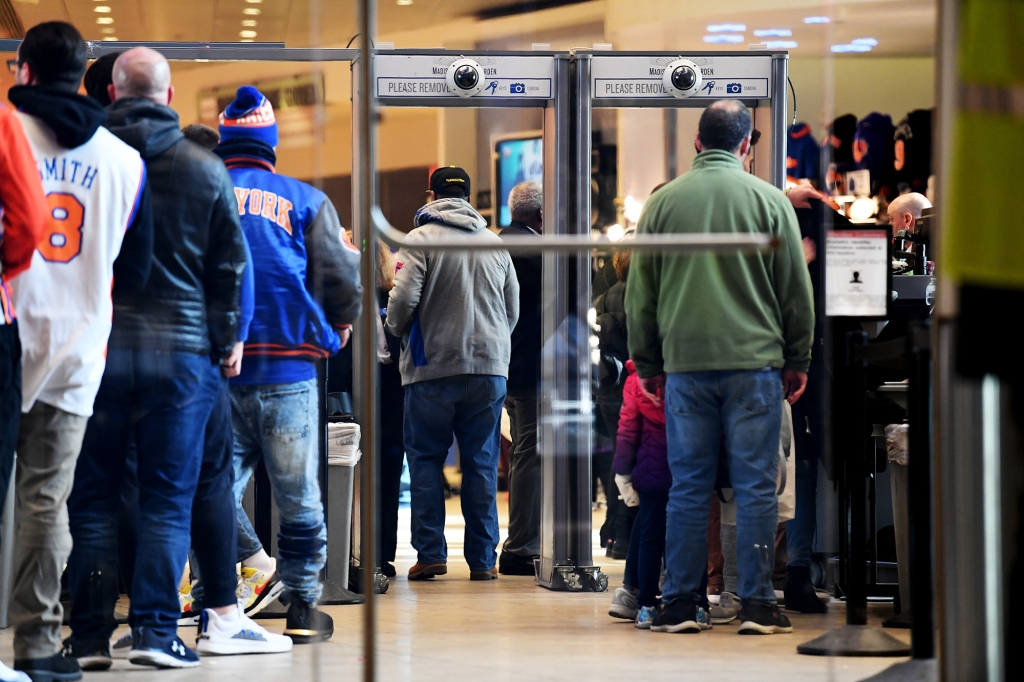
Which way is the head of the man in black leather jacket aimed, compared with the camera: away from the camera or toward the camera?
away from the camera

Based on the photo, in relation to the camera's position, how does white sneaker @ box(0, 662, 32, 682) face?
facing to the right of the viewer

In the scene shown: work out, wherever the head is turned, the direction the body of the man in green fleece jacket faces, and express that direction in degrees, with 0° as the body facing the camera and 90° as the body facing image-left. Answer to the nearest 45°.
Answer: approximately 180°

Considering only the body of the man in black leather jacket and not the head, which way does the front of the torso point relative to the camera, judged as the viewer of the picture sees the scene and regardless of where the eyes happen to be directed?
away from the camera

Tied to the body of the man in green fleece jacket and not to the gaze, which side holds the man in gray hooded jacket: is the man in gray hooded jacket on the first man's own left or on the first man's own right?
on the first man's own left

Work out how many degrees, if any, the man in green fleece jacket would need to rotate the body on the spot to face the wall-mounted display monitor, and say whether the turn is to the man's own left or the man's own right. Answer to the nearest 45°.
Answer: approximately 45° to the man's own left
